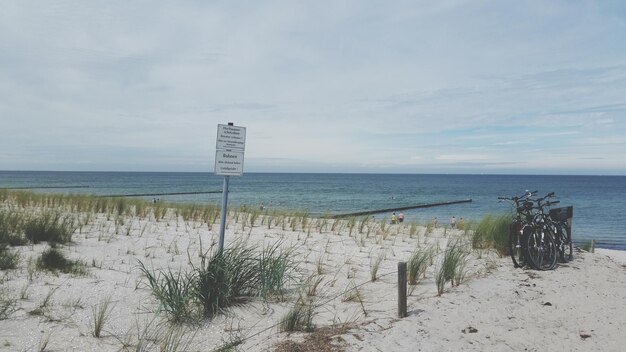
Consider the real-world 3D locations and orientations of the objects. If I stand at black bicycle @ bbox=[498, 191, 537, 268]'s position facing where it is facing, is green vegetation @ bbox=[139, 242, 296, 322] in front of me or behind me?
in front

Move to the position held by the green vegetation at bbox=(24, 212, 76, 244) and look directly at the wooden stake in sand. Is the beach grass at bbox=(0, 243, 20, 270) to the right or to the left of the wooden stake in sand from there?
right

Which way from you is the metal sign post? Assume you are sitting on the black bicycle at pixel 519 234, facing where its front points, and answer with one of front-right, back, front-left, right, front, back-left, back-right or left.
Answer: front-right

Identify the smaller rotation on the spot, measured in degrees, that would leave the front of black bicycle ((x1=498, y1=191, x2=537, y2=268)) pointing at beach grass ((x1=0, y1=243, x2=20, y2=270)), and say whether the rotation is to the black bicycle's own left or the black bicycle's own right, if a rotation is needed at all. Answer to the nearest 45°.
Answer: approximately 45° to the black bicycle's own right
